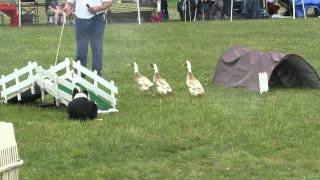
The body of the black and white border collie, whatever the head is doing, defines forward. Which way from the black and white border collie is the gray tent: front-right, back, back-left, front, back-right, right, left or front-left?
front-right

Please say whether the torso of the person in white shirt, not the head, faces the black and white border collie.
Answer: yes

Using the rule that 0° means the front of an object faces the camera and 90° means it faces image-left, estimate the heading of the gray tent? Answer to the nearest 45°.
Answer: approximately 315°

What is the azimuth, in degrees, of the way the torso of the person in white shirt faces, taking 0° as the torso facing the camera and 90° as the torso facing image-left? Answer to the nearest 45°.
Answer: approximately 0°

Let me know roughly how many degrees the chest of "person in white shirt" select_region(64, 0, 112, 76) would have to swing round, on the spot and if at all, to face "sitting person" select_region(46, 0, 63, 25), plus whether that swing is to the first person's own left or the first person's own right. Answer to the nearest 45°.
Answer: approximately 180°

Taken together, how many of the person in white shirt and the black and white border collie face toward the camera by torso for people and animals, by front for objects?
1

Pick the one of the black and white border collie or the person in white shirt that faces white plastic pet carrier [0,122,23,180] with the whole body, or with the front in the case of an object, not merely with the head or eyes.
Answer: the person in white shirt

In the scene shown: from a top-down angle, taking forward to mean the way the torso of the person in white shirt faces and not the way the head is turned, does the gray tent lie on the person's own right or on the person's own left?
on the person's own left
